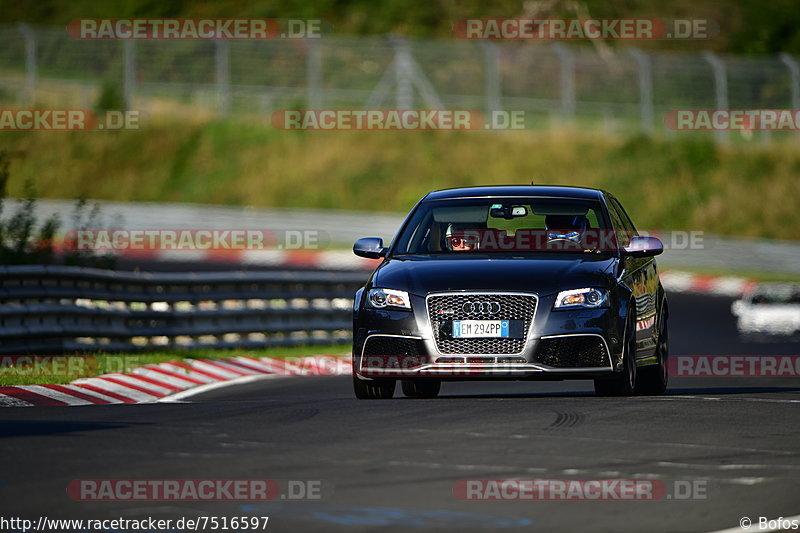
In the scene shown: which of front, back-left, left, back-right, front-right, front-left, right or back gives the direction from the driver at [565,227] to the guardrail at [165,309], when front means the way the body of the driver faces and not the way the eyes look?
back-right

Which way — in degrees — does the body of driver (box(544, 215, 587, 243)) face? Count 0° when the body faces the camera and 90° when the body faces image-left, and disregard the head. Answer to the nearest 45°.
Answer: approximately 0°

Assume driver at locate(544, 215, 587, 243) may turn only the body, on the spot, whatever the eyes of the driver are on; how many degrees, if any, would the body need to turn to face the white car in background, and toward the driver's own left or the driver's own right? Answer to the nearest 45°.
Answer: approximately 180°

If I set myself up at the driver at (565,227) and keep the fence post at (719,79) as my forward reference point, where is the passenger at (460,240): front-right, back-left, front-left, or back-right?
back-left

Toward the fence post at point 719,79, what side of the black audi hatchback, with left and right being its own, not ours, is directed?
back

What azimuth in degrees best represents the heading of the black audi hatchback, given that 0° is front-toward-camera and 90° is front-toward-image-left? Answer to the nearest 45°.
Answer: approximately 0°

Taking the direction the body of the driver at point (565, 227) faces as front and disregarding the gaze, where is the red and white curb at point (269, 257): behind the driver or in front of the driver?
behind

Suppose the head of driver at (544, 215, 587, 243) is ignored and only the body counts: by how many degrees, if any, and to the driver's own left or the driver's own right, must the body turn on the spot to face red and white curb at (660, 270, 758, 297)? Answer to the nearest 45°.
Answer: approximately 180°

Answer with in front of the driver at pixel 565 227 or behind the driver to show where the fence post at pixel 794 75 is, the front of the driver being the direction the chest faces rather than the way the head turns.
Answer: behind
